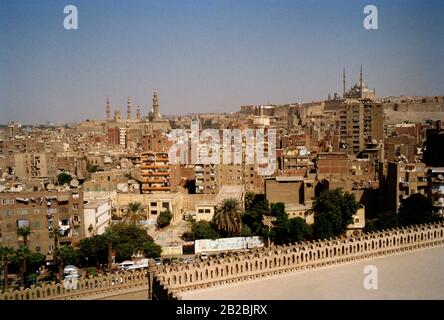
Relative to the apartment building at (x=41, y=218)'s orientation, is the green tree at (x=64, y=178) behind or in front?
behind

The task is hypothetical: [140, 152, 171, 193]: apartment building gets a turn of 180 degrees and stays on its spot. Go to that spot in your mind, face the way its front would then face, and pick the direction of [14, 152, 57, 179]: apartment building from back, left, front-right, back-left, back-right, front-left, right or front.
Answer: front-left

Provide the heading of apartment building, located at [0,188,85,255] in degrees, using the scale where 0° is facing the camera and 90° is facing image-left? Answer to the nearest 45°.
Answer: approximately 0°

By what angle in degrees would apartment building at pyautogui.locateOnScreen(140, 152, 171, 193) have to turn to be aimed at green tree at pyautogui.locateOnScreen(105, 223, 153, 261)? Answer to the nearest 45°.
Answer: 0° — it already faces it

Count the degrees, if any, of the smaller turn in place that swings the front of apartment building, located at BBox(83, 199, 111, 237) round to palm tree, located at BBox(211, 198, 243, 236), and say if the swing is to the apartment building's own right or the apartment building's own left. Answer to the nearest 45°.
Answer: approximately 45° to the apartment building's own left

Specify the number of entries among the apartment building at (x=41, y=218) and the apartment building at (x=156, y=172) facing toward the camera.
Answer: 2

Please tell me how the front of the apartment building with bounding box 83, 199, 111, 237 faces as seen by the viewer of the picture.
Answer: facing the viewer and to the right of the viewer

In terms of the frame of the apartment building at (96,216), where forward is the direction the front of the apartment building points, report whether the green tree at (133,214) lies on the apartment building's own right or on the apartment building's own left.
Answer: on the apartment building's own left

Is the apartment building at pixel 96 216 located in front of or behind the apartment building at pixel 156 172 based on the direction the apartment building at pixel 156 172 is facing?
in front

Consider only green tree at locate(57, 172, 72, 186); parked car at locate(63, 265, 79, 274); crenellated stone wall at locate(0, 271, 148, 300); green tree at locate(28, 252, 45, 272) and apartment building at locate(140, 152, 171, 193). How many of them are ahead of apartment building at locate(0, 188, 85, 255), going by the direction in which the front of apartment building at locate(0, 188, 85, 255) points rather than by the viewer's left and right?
3

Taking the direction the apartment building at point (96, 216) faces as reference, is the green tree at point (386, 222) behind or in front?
in front

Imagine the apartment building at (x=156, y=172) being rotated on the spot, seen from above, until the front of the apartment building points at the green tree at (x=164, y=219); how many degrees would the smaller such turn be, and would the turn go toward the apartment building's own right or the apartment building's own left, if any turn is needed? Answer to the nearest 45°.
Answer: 0° — it already faces it

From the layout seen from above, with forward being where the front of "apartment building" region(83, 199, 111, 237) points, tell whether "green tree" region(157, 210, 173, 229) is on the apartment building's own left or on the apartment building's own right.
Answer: on the apartment building's own left

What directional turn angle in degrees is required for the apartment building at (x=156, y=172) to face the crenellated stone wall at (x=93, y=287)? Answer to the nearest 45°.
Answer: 0° — it already faces it

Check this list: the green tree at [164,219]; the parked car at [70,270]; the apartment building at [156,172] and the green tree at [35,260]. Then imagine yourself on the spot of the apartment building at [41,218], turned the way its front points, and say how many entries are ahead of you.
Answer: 2
